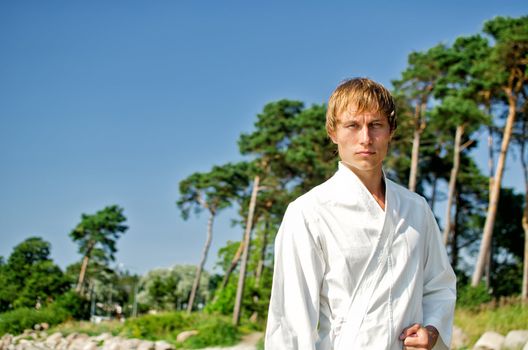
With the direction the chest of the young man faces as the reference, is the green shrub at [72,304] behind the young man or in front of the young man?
behind

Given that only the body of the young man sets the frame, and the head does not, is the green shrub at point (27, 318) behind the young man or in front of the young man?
behind

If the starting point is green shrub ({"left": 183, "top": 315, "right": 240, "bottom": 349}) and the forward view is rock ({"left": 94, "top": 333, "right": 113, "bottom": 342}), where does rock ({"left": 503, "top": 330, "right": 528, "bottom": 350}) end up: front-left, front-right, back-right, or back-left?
back-left

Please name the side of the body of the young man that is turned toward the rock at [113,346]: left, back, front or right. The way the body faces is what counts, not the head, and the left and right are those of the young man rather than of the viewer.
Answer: back

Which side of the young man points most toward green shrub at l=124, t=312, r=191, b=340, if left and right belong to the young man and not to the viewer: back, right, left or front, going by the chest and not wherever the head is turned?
back

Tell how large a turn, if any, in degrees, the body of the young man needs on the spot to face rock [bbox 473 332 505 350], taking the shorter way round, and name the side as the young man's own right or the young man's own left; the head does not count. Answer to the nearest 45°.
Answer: approximately 135° to the young man's own left

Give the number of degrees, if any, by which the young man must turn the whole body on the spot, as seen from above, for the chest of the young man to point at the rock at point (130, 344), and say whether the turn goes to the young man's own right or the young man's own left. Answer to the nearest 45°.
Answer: approximately 180°

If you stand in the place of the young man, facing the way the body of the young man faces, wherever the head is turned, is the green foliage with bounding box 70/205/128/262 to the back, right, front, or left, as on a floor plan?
back

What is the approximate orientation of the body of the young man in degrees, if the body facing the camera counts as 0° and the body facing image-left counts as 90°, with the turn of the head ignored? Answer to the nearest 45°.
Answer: approximately 315°

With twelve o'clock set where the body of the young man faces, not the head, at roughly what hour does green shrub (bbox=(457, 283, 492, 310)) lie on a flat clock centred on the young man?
The green shrub is roughly at 8 o'clock from the young man.

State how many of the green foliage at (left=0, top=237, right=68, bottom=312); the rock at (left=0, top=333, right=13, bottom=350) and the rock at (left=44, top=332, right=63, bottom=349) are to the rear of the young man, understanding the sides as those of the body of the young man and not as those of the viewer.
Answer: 3

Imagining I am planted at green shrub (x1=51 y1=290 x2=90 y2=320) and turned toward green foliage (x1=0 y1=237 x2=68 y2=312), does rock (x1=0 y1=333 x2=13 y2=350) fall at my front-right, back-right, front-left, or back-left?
back-left

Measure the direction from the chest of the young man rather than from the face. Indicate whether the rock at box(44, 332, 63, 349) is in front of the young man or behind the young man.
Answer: behind

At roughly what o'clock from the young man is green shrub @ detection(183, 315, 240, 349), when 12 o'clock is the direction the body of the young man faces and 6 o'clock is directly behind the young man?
The green shrub is roughly at 7 o'clock from the young man.
